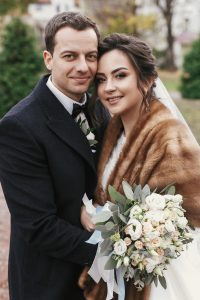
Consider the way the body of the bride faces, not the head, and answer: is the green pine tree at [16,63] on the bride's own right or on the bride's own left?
on the bride's own right

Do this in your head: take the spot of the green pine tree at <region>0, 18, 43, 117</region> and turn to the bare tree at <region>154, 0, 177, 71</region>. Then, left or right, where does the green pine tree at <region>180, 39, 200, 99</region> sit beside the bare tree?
right

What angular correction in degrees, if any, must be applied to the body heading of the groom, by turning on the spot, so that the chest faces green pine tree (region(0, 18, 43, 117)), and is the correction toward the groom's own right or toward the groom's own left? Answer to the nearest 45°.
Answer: approximately 135° to the groom's own left

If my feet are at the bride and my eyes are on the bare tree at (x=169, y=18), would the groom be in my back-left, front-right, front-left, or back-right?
back-left

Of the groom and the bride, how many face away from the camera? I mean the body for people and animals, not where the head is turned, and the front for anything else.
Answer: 0

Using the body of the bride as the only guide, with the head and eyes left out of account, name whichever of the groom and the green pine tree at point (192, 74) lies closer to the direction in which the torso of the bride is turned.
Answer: the groom

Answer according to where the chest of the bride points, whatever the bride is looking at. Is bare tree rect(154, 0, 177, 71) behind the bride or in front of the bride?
behind

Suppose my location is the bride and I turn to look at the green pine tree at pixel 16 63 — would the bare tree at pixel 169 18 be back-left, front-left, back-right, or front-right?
front-right

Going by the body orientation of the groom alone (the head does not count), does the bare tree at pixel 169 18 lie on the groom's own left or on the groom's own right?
on the groom's own left

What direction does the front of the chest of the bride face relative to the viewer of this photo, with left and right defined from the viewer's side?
facing the viewer and to the left of the viewer

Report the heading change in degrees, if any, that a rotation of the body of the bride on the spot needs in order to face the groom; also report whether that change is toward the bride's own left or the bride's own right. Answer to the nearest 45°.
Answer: approximately 45° to the bride's own right
